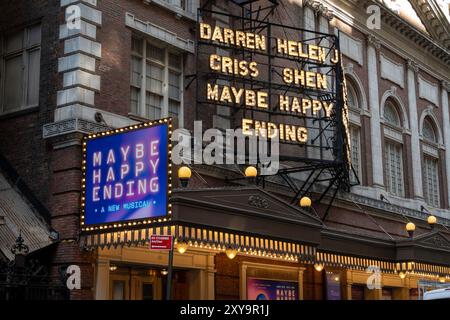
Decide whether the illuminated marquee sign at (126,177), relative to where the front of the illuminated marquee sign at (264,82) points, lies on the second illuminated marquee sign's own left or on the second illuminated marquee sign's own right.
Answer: on the second illuminated marquee sign's own right

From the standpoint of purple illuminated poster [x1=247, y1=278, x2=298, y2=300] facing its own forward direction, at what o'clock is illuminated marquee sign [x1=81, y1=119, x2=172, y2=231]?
The illuminated marquee sign is roughly at 2 o'clock from the purple illuminated poster.

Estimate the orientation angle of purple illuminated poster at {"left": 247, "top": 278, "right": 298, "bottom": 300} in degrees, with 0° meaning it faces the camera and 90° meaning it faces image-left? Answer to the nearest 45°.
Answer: approximately 315°

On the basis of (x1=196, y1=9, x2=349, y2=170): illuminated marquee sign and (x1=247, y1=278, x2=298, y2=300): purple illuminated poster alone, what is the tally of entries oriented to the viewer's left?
0

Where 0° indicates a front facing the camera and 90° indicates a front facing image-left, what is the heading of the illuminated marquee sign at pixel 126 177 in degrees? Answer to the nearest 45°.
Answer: approximately 45°

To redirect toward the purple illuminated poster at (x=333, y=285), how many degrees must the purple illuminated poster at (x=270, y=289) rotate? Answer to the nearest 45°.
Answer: approximately 90° to its left
